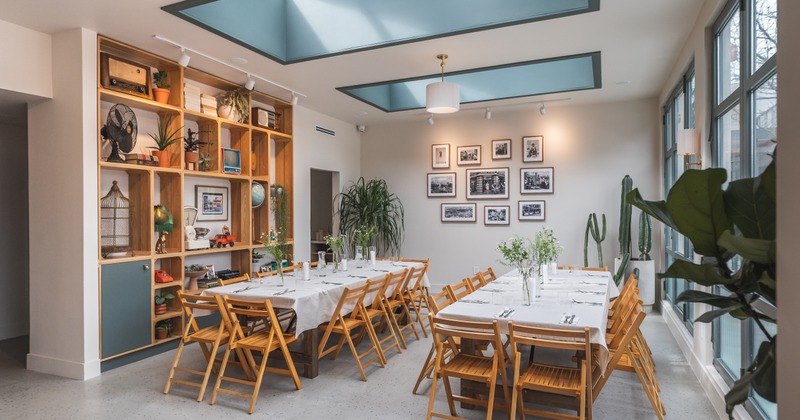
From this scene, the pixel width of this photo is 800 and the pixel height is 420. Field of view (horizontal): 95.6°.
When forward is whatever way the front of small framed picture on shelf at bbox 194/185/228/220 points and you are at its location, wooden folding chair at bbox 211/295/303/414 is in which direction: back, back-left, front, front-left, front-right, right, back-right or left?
front-right

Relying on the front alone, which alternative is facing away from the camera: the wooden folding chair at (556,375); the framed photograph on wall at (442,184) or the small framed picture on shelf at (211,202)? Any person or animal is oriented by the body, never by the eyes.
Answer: the wooden folding chair

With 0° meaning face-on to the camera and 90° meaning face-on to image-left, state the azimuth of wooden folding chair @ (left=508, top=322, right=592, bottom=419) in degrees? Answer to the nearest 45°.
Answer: approximately 180°

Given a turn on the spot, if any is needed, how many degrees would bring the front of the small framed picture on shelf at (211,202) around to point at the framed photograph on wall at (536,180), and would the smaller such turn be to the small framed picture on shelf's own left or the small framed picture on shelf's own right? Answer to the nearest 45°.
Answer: approximately 45° to the small framed picture on shelf's own left

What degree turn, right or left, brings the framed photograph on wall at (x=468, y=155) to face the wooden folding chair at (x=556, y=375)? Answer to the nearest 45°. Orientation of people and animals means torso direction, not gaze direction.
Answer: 0° — it already faces it

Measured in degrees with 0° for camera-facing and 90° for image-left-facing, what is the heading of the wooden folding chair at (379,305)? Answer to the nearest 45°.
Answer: approximately 135°

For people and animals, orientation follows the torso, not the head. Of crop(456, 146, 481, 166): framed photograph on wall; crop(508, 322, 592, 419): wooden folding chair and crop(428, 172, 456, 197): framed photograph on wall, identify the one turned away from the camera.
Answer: the wooden folding chair

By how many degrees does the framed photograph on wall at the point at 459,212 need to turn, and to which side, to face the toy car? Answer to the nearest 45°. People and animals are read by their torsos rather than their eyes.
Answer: approximately 45° to its right

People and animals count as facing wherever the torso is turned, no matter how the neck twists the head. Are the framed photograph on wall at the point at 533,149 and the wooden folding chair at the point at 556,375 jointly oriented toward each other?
yes

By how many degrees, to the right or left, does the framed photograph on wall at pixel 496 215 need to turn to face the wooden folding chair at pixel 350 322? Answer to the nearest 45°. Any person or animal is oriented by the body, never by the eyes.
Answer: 0° — it already faces it

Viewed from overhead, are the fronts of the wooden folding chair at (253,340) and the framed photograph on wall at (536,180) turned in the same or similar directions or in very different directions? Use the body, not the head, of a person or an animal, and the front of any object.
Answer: very different directions

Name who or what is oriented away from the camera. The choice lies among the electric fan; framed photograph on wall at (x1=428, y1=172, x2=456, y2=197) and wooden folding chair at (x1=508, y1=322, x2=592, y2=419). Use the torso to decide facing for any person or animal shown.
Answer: the wooden folding chair
